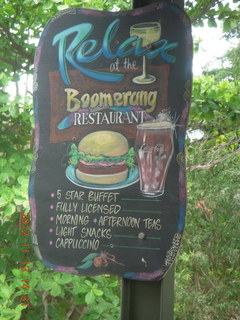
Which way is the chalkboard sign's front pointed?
toward the camera
